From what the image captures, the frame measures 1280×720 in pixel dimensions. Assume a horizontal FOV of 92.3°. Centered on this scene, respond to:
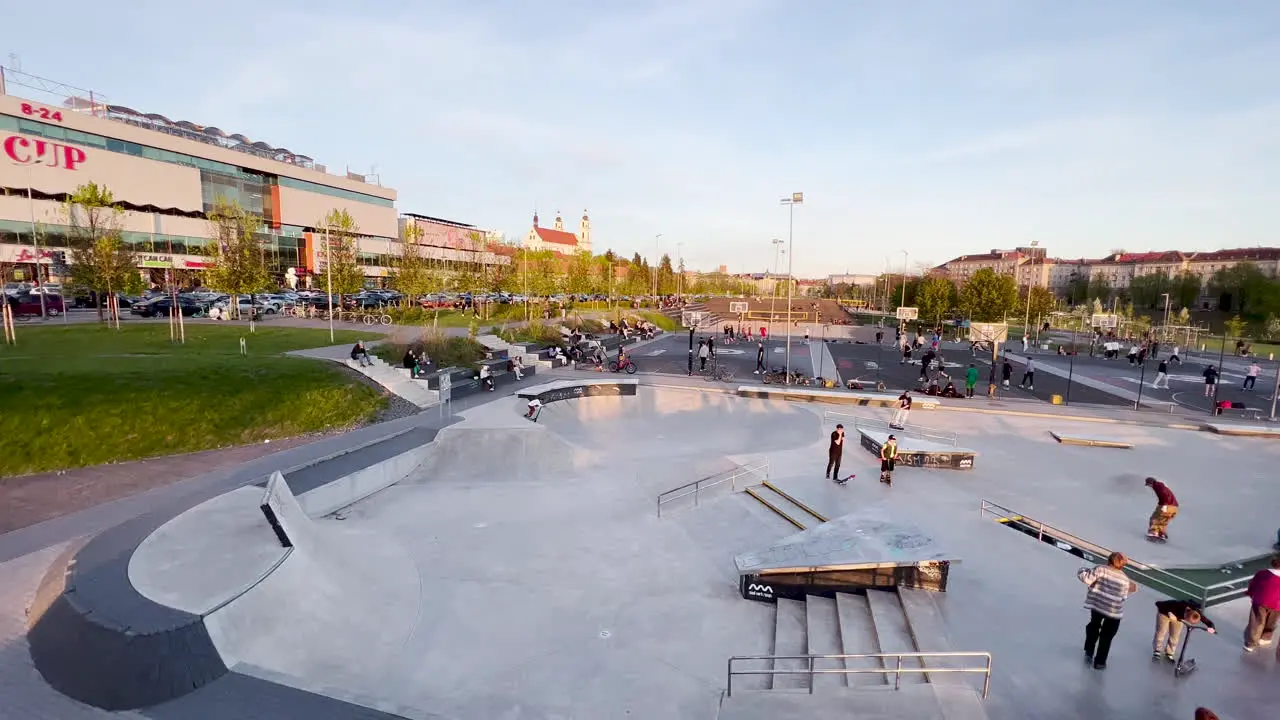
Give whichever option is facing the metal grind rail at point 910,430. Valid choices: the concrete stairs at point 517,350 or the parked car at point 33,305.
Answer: the concrete stairs

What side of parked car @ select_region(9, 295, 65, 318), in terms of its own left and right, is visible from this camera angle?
left

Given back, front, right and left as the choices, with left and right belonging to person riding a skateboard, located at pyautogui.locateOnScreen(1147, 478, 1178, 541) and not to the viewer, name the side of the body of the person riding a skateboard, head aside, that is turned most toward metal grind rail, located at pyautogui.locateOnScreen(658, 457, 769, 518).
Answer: front

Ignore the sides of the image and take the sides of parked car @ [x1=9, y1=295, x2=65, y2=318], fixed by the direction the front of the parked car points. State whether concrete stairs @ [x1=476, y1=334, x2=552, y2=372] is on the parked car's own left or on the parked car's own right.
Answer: on the parked car's own left

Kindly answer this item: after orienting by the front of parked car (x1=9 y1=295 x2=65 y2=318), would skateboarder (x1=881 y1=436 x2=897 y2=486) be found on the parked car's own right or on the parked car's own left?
on the parked car's own left

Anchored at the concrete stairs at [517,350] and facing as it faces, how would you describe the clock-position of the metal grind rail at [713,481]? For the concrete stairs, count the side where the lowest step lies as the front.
The metal grind rail is roughly at 1 o'clock from the concrete stairs.

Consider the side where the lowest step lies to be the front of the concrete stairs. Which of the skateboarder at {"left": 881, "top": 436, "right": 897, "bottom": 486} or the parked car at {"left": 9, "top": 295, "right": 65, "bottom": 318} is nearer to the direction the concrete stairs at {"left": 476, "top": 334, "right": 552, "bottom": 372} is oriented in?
the skateboarder

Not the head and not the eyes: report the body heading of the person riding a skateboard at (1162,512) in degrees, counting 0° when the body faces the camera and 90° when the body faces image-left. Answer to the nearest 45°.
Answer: approximately 90°

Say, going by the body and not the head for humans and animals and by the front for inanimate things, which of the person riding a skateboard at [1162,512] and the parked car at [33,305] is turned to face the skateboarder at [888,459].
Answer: the person riding a skateboard

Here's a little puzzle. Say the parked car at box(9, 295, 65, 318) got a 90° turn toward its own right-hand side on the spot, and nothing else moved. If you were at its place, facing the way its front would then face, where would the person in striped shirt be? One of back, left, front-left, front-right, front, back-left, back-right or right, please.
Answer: back

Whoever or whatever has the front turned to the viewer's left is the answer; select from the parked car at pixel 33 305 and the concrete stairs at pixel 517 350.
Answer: the parked car

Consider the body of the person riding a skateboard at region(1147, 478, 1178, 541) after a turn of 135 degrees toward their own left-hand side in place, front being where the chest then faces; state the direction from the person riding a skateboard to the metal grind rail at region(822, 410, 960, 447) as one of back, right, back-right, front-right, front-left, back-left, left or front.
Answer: back

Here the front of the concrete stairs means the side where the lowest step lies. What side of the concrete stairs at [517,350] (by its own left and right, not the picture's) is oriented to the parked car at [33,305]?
back

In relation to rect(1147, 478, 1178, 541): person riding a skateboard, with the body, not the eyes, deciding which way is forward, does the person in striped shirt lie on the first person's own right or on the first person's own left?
on the first person's own left
